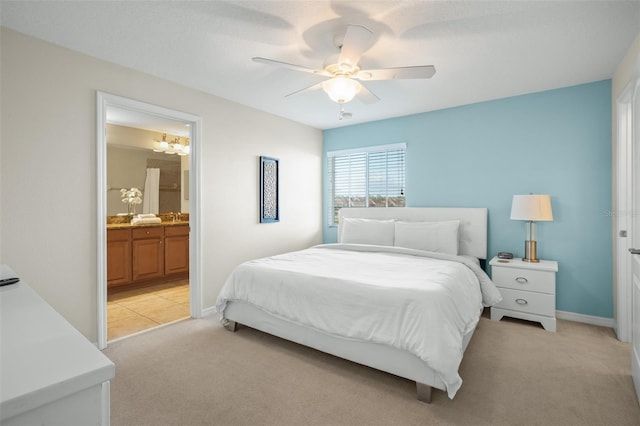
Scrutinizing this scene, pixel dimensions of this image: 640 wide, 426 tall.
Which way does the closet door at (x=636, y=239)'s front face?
to the viewer's left

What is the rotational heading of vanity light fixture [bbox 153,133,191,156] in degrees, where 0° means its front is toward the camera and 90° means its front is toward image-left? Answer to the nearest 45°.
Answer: approximately 315°

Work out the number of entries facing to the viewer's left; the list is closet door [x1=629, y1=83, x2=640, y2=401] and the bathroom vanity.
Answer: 1

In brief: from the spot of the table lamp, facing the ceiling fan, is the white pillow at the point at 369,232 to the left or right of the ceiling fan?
right

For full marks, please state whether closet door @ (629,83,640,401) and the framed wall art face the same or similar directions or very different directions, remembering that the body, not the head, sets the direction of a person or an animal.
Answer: very different directions
